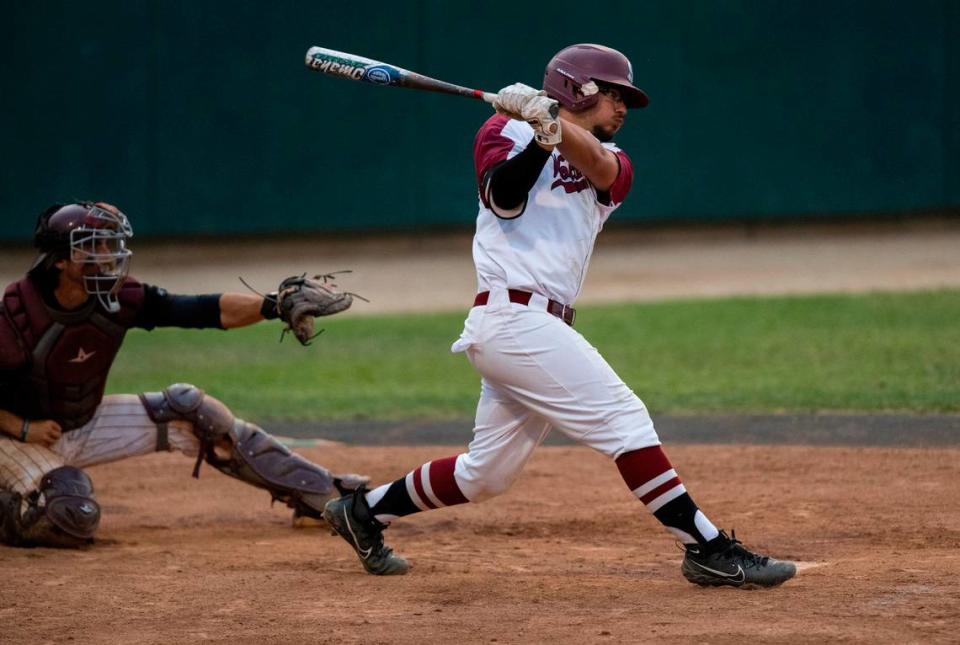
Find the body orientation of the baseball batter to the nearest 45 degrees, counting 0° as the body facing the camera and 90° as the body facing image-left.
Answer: approximately 315°

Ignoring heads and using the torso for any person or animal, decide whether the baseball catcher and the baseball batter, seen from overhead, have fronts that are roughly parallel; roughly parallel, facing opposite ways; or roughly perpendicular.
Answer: roughly parallel

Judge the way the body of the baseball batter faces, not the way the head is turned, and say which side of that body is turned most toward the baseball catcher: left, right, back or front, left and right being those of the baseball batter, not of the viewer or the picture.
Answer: back

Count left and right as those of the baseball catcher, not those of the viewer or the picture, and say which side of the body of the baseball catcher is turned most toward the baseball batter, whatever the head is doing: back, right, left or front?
front

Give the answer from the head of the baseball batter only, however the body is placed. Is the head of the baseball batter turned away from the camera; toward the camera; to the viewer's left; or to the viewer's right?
to the viewer's right

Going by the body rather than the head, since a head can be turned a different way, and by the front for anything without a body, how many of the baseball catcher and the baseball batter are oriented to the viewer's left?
0

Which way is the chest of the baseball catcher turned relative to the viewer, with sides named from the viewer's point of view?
facing the viewer and to the right of the viewer
